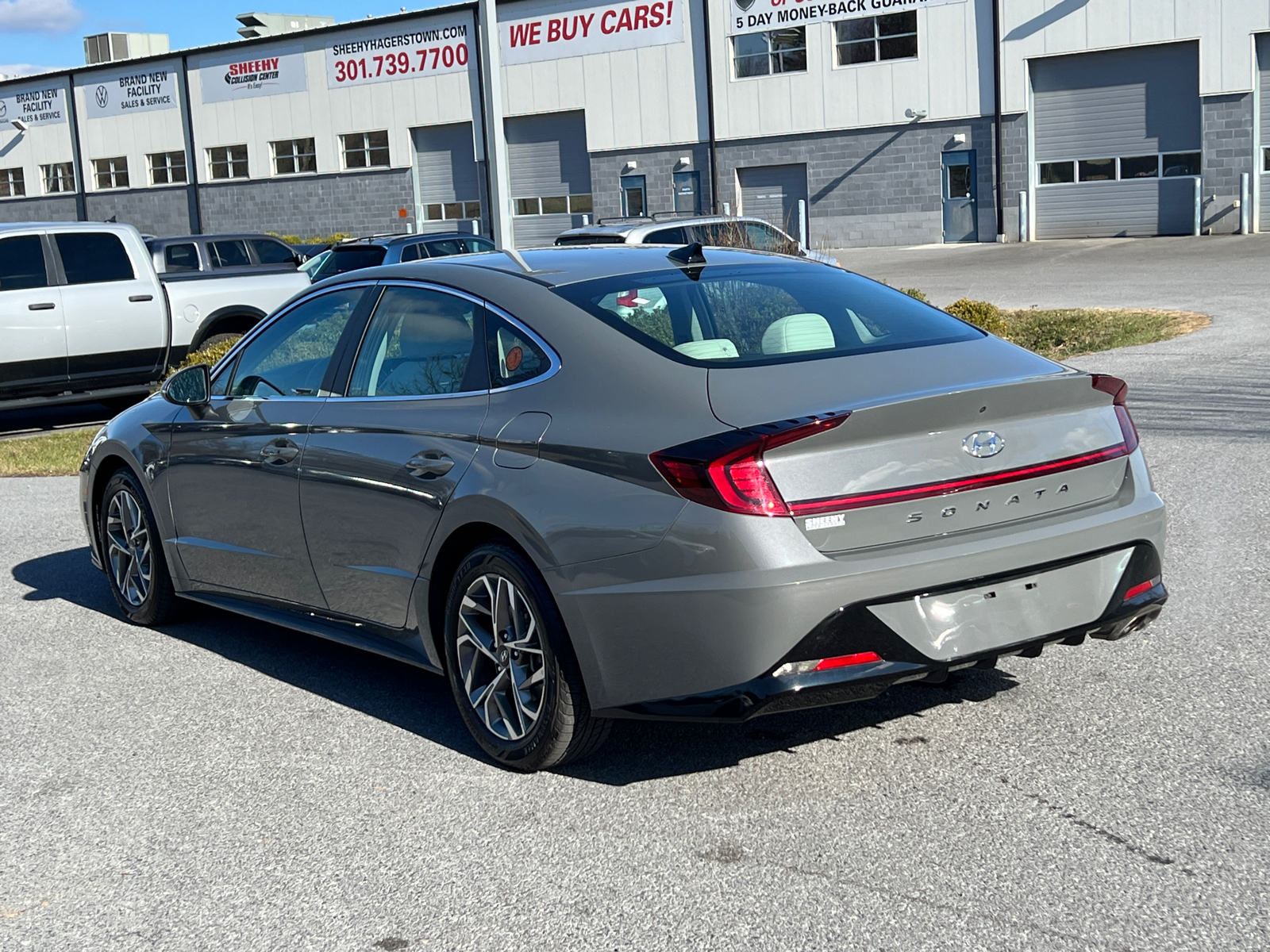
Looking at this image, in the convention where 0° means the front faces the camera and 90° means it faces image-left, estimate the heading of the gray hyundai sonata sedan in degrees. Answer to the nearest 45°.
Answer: approximately 135°

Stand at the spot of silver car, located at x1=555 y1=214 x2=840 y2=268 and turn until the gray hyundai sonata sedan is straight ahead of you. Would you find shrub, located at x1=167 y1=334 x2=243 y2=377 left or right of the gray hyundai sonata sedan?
right

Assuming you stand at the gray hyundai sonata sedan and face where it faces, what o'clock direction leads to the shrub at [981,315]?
The shrub is roughly at 2 o'clock from the gray hyundai sonata sedan.

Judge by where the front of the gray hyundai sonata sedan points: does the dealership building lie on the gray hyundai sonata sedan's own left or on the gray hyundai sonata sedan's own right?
on the gray hyundai sonata sedan's own right

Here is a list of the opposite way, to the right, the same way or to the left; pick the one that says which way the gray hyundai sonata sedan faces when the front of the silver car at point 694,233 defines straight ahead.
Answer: to the left

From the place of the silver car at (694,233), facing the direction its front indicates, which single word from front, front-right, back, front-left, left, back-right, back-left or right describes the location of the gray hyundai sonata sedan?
back-right

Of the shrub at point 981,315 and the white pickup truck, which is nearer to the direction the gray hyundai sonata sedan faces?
the white pickup truck

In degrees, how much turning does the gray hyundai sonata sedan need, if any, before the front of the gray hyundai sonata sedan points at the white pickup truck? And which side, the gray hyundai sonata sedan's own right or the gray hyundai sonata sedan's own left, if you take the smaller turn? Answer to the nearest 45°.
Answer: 0° — it already faces it

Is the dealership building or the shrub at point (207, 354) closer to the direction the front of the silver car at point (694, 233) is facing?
the dealership building

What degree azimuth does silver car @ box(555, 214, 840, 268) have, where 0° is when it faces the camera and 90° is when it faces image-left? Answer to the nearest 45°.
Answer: approximately 225°

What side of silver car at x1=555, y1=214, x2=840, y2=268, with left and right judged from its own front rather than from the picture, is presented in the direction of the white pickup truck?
back

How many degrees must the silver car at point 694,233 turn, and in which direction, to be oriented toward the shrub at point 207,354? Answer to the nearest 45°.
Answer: approximately 180°
